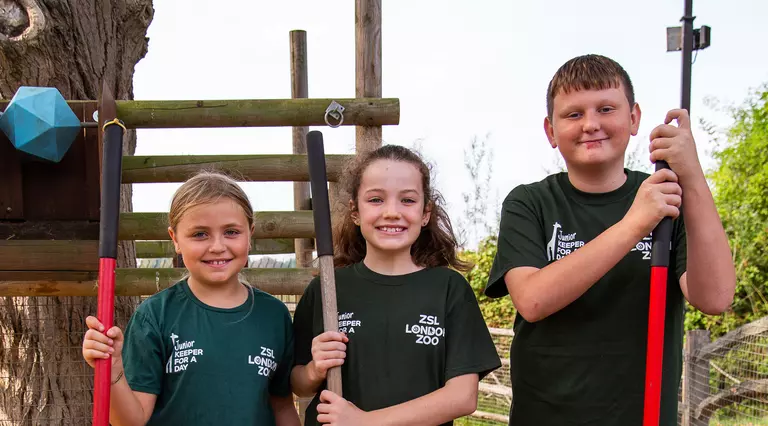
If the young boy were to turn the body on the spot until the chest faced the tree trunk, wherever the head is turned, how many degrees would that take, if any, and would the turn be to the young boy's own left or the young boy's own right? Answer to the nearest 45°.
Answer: approximately 135° to the young boy's own right

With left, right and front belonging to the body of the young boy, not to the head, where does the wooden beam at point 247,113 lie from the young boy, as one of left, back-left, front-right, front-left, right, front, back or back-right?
back-right

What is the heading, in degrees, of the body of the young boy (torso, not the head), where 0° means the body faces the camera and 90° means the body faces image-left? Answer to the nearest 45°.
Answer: approximately 0°
